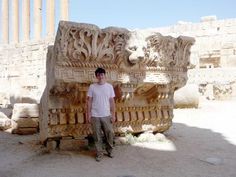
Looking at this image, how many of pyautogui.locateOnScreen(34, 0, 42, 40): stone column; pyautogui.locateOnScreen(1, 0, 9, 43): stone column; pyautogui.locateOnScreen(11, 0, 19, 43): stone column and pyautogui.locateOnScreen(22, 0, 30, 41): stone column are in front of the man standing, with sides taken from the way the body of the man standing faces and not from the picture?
0

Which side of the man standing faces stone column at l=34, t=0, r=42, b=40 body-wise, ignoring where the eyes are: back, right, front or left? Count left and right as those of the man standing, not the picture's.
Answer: back

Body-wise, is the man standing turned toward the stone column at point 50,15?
no

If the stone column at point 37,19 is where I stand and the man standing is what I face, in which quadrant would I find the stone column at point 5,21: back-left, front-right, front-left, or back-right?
back-right

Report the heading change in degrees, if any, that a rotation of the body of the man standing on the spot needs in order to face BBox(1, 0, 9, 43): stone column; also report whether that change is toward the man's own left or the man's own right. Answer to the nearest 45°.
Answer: approximately 180°

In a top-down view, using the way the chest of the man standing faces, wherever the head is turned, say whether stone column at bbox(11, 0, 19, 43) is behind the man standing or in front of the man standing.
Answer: behind

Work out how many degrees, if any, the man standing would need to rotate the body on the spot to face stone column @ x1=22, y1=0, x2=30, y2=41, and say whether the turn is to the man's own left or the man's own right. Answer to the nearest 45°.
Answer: approximately 180°

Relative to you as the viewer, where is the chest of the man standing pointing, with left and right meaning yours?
facing the viewer
